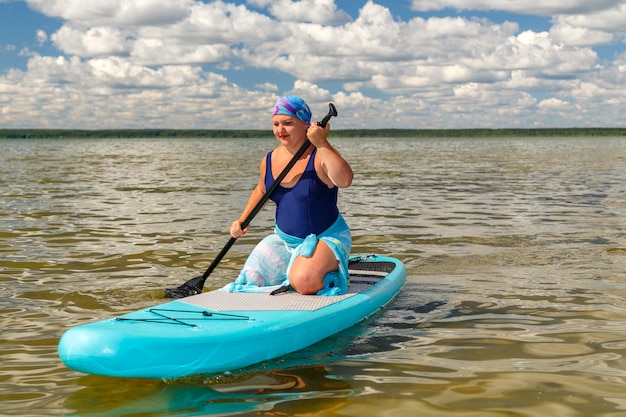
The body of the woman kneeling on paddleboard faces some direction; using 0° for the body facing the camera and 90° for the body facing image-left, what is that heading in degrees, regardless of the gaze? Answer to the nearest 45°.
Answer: approximately 45°
